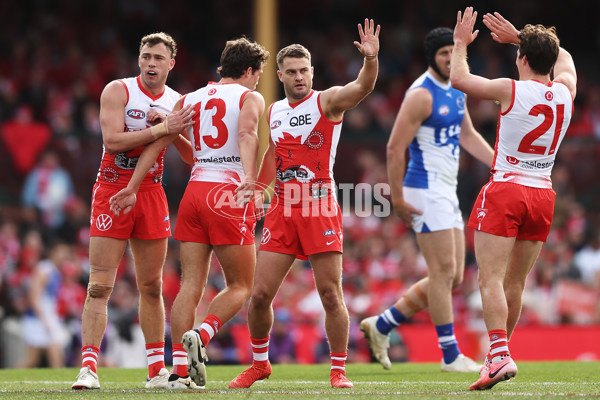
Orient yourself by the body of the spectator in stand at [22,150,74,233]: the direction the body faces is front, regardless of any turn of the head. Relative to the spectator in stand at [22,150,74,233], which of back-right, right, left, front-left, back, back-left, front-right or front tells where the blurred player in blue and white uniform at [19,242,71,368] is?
front

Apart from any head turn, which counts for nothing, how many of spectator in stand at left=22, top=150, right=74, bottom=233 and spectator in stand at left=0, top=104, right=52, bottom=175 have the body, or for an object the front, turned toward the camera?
2

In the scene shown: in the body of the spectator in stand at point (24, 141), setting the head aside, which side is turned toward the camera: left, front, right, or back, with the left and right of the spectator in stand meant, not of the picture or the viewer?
front

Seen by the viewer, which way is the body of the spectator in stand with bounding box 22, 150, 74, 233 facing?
toward the camera
